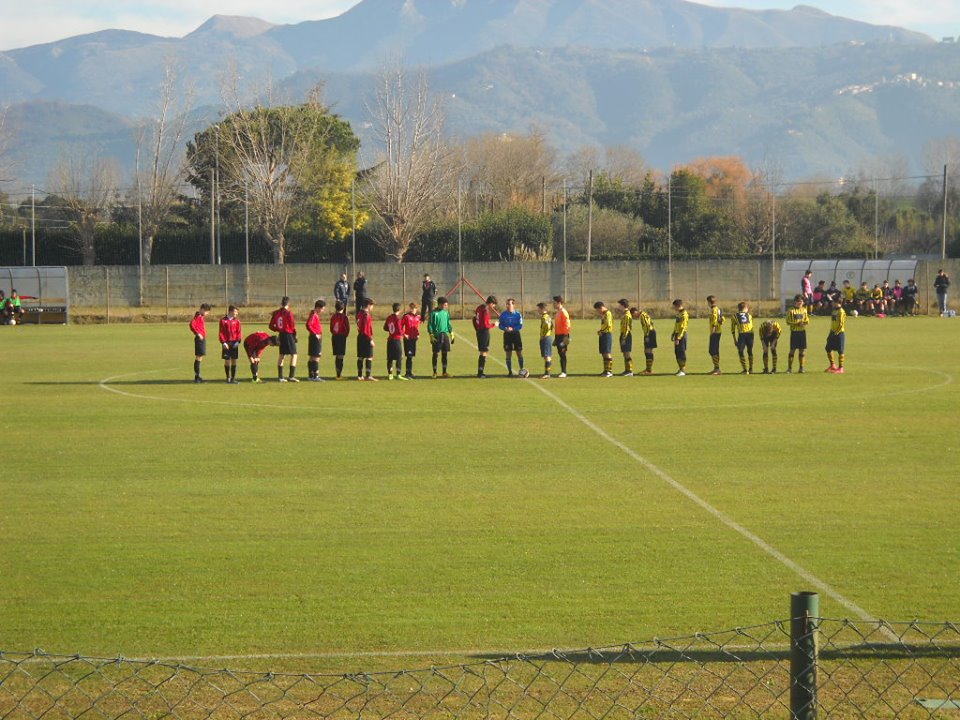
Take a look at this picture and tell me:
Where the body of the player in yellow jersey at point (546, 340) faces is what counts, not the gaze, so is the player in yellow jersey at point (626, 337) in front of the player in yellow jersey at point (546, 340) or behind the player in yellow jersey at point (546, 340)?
behind

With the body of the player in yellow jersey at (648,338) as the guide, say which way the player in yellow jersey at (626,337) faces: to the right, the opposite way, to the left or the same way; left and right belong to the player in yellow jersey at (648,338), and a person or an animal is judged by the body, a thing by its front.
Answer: the same way

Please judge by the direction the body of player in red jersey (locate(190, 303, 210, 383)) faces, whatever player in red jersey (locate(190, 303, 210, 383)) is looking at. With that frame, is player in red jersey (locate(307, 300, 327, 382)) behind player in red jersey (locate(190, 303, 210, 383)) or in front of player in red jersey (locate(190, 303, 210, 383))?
in front

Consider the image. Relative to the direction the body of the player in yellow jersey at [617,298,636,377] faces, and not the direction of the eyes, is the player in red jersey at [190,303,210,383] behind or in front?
in front
